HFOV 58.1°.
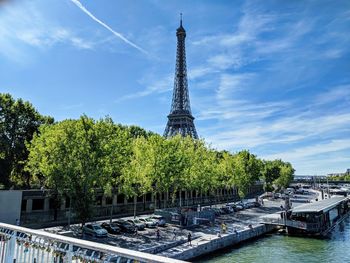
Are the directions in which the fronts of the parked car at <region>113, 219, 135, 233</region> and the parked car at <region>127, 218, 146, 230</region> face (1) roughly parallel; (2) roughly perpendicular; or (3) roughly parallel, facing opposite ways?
roughly parallel

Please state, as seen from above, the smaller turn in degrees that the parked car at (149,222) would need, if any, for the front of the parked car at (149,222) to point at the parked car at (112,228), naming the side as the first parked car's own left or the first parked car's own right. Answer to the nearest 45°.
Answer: approximately 90° to the first parked car's own right

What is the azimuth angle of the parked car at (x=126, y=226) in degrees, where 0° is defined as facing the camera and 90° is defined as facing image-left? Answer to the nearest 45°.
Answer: approximately 315°

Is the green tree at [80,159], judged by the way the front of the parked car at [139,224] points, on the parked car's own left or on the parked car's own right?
on the parked car's own right

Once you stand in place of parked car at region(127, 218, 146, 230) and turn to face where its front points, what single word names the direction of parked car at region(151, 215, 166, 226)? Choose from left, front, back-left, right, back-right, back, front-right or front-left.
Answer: left

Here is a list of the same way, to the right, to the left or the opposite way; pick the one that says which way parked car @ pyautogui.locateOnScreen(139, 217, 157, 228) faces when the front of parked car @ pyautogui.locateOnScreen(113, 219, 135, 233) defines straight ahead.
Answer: the same way

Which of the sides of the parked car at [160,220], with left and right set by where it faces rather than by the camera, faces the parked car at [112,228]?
right

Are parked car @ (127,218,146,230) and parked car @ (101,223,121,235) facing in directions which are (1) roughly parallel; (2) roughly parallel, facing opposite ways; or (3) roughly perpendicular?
roughly parallel

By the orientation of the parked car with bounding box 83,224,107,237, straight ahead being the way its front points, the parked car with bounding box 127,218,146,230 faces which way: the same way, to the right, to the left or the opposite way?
the same way

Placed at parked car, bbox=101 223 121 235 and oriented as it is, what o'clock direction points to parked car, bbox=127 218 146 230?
parked car, bbox=127 218 146 230 is roughly at 9 o'clock from parked car, bbox=101 223 121 235.

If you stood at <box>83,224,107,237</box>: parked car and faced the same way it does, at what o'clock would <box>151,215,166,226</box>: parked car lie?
<box>151,215,166,226</box>: parked car is roughly at 9 o'clock from <box>83,224,107,237</box>: parked car.

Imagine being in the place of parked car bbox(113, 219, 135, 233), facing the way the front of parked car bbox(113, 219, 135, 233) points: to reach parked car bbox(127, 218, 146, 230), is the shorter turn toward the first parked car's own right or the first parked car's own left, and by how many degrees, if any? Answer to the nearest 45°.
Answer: approximately 90° to the first parked car's own left

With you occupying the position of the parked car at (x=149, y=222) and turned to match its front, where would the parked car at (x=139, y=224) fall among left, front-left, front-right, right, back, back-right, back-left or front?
right

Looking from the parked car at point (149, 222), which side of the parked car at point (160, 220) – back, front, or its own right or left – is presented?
right

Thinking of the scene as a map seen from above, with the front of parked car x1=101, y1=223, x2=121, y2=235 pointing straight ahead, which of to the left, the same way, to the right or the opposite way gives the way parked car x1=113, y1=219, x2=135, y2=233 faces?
the same way

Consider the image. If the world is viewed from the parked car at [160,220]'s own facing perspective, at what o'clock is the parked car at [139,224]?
the parked car at [139,224] is roughly at 3 o'clock from the parked car at [160,220].

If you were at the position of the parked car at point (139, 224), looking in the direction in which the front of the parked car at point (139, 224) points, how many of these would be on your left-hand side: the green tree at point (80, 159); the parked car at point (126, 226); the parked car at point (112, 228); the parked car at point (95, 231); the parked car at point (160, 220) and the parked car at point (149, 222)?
2

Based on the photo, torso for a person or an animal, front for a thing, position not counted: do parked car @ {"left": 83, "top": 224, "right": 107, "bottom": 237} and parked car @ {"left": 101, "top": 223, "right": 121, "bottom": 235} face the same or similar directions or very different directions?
same or similar directions
